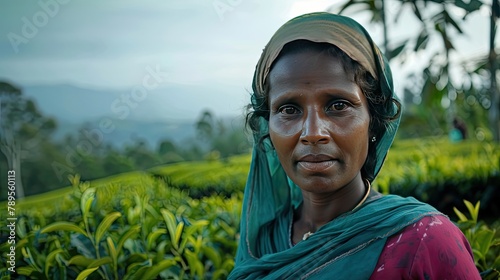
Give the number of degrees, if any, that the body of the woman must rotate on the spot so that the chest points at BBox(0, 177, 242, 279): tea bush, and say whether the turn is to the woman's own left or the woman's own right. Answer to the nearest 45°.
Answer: approximately 90° to the woman's own right

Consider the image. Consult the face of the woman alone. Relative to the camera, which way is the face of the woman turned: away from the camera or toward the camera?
toward the camera

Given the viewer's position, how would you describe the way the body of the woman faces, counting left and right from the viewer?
facing the viewer and to the left of the viewer
